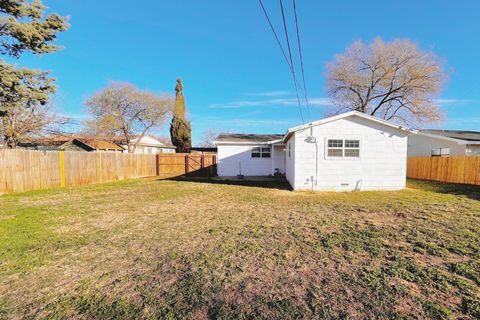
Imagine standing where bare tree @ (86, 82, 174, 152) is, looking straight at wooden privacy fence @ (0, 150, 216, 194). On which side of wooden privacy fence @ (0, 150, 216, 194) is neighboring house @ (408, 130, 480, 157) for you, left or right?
left

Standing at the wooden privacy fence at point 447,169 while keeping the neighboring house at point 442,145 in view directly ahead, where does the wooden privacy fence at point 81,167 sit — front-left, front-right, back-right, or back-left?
back-left

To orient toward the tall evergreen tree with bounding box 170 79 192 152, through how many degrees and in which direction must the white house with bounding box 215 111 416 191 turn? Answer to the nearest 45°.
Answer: approximately 45° to its left

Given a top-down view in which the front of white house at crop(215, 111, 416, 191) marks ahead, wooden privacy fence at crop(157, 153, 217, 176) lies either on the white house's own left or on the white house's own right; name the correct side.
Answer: on the white house's own left

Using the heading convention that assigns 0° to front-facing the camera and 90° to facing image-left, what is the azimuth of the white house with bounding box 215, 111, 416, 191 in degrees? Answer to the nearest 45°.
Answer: approximately 180°

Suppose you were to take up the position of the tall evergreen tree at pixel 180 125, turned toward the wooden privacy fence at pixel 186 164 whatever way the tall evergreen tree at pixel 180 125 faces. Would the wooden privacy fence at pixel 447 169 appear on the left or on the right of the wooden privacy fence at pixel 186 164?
left

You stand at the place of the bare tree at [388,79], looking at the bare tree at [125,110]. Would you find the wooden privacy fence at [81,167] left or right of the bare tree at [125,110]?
left

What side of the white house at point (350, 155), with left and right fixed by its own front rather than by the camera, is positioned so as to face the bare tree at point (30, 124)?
left

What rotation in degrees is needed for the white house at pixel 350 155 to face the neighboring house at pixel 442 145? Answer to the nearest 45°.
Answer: approximately 45° to its right
